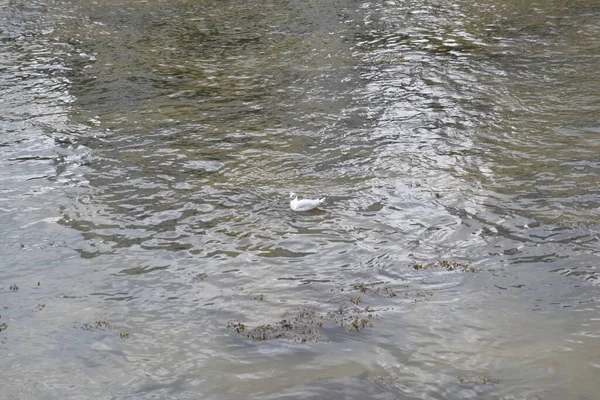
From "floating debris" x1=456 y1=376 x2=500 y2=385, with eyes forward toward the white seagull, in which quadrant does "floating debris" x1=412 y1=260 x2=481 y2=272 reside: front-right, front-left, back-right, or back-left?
front-right

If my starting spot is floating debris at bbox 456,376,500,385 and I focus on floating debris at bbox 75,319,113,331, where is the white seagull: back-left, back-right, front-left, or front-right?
front-right

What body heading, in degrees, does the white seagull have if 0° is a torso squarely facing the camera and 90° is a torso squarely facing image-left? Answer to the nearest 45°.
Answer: approximately 90°

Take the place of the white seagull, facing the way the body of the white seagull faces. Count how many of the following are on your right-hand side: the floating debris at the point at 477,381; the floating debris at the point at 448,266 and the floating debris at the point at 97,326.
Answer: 0

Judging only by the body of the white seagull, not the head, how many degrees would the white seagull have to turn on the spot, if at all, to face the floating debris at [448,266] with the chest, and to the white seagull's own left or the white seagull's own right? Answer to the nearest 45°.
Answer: approximately 135° to the white seagull's own left

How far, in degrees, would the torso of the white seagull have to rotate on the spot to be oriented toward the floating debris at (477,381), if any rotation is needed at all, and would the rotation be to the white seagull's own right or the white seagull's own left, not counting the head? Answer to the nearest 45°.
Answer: approximately 90° to the white seagull's own left

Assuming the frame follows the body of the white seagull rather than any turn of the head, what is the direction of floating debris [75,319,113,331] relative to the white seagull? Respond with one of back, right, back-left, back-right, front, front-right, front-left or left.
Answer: front-left
